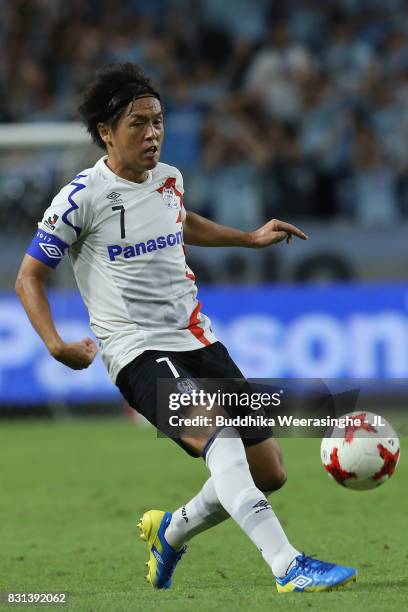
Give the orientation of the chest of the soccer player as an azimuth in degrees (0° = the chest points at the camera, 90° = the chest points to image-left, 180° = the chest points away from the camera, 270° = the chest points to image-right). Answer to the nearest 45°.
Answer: approximately 315°
